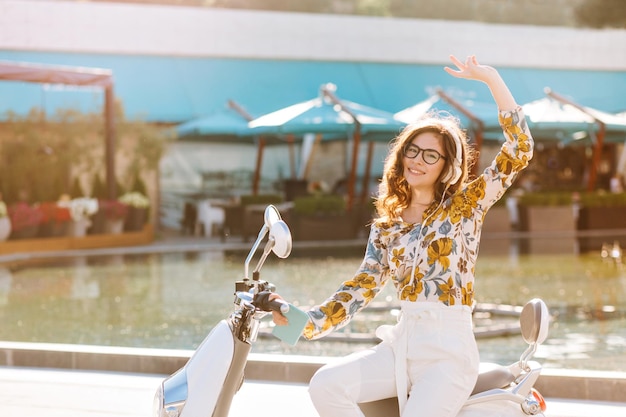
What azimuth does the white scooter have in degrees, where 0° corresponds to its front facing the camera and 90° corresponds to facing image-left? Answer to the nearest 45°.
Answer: approximately 90°

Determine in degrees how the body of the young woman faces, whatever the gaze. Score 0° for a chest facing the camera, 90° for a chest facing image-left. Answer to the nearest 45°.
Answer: approximately 45°

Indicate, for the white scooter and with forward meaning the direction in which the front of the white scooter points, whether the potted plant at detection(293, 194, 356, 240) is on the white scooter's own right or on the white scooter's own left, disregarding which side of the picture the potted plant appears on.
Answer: on the white scooter's own right

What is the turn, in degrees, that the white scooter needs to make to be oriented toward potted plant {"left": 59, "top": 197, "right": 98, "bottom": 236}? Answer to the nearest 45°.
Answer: approximately 90° to its right

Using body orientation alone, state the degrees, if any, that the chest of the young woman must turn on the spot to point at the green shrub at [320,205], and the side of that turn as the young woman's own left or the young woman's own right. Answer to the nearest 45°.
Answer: approximately 135° to the young woman's own right

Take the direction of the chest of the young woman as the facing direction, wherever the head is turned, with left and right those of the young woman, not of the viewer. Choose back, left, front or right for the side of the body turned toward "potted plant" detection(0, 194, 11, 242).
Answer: right

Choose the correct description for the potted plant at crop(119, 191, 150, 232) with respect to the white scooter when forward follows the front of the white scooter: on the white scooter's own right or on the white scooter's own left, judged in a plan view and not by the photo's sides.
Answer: on the white scooter's own right

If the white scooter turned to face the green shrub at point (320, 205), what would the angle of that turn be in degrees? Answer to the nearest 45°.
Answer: approximately 90° to its right
